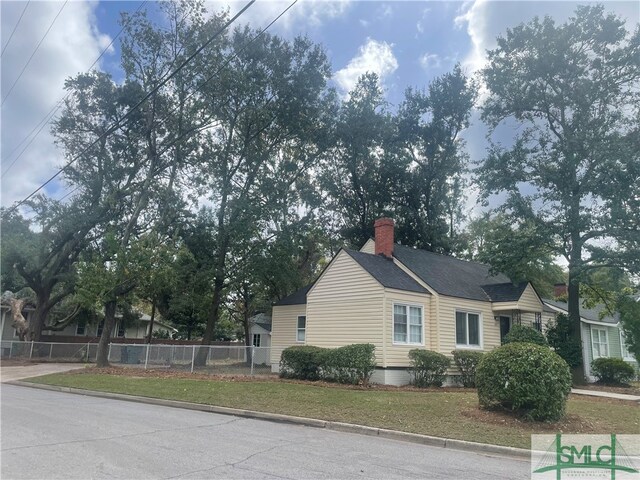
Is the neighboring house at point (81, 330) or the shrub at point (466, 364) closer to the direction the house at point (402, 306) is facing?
the shrub

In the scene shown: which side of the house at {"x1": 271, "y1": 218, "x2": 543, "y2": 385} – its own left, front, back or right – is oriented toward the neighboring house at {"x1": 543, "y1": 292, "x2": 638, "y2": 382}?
left

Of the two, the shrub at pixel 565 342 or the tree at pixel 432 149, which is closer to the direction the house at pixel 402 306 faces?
the shrub

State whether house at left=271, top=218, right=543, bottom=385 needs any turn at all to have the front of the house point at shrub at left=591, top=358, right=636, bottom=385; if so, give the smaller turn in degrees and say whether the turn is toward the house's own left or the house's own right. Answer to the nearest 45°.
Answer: approximately 90° to the house's own left

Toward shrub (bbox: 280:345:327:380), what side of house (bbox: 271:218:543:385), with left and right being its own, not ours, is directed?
right

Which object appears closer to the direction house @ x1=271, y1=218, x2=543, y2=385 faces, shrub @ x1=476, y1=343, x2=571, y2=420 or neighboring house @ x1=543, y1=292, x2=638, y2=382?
the shrub

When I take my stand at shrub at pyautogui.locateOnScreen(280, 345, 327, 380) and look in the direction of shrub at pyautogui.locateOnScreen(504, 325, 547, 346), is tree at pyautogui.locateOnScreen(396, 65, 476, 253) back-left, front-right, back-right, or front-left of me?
front-left

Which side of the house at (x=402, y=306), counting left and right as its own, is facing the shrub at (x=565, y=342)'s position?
left

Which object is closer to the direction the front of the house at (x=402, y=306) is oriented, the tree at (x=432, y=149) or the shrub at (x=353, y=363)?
the shrub

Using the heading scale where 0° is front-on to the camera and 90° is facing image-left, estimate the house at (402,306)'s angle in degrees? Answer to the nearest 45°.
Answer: approximately 315°

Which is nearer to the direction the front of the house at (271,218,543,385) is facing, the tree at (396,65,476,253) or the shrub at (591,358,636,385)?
the shrub

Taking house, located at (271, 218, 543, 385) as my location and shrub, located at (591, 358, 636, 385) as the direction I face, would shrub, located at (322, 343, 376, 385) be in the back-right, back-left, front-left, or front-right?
back-right

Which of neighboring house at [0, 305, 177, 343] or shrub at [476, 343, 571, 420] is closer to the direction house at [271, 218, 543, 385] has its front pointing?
the shrub
